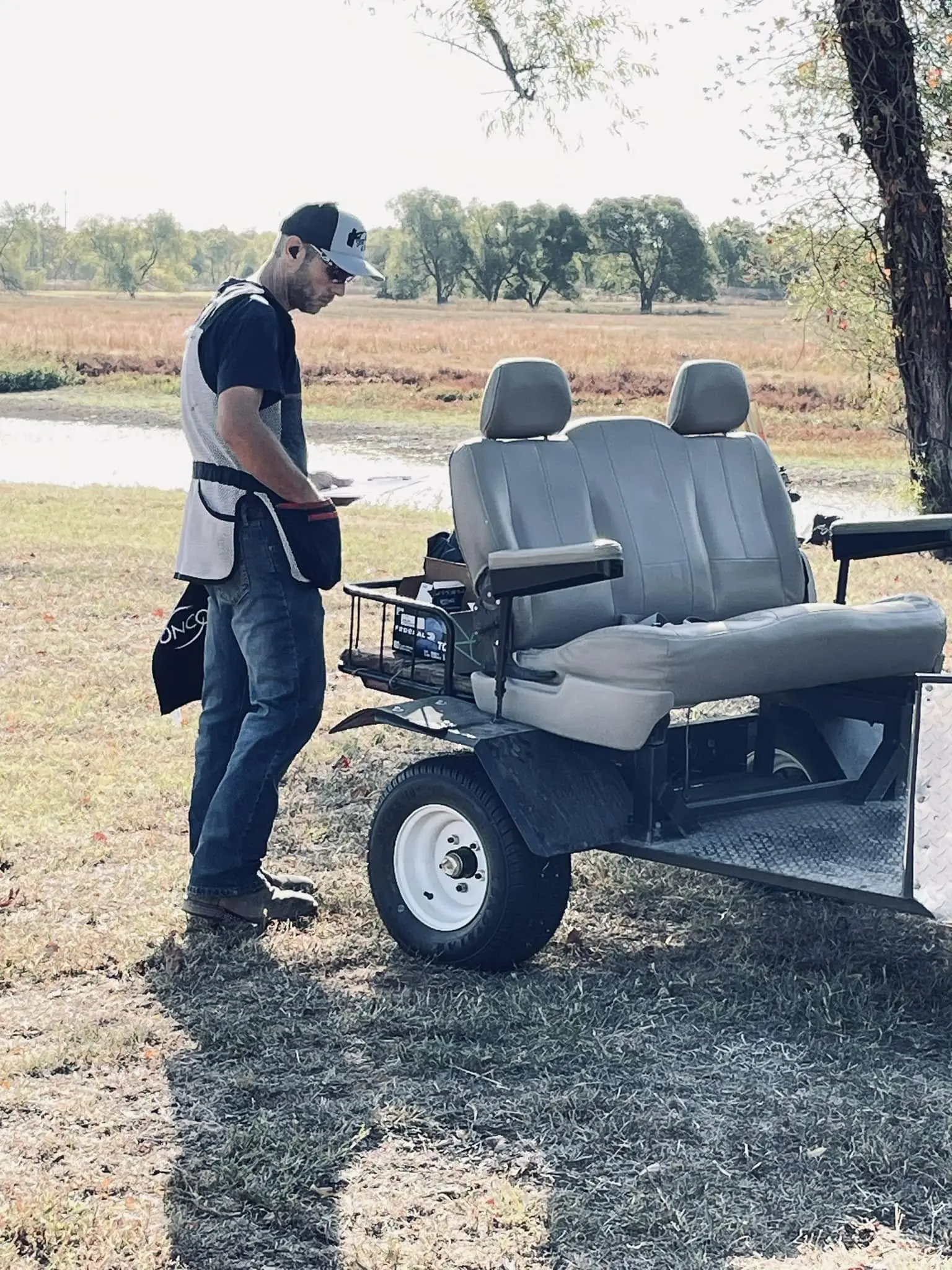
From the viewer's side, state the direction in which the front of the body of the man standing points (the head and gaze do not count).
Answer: to the viewer's right

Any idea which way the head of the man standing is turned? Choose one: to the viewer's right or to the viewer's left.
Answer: to the viewer's right

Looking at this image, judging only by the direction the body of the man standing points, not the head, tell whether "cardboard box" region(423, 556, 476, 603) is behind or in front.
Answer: in front

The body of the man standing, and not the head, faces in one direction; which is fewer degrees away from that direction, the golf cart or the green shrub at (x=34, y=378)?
the golf cart

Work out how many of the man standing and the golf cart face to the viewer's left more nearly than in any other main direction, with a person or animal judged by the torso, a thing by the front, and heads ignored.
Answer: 0

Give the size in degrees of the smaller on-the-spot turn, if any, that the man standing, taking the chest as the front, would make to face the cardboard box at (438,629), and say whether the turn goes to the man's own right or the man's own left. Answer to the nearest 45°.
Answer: approximately 45° to the man's own left

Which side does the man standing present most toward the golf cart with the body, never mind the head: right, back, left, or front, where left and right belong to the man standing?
front

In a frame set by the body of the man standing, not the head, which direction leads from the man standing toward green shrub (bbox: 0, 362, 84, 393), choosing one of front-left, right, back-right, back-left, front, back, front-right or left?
left
